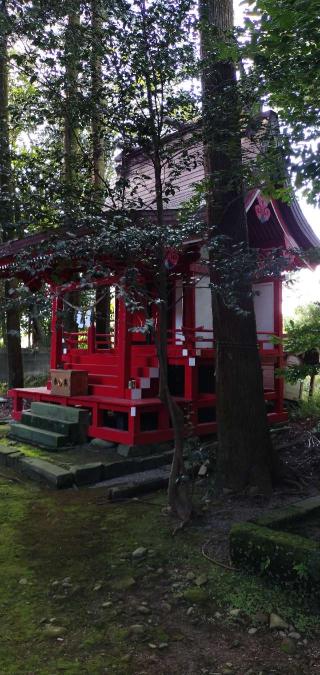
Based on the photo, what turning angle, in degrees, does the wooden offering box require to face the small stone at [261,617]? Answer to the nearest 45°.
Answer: approximately 45° to its left

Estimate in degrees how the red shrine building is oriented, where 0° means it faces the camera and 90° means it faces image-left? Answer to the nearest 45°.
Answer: approximately 45°

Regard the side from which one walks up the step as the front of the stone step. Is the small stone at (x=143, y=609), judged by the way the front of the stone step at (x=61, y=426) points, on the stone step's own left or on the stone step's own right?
on the stone step's own left

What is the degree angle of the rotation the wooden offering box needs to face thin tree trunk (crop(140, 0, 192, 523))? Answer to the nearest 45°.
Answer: approximately 45° to its left

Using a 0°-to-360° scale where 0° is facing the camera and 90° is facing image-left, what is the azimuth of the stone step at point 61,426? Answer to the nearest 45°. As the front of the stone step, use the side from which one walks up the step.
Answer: approximately 45°

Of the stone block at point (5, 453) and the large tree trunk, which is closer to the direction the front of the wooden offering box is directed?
the stone block

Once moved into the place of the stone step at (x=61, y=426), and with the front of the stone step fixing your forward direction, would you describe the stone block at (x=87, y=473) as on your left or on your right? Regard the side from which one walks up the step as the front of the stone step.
on your left

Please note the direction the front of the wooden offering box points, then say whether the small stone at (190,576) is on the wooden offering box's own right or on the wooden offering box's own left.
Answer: on the wooden offering box's own left

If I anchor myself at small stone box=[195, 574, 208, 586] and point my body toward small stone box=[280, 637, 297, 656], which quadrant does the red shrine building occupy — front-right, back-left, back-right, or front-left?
back-left

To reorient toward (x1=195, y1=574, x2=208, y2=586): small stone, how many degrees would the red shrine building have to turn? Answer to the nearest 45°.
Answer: approximately 45° to its left

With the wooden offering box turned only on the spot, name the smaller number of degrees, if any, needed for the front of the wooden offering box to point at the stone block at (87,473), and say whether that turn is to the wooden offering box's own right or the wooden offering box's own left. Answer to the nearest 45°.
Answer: approximately 45° to the wooden offering box's own left

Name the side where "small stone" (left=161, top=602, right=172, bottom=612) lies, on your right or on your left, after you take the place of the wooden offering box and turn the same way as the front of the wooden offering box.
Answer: on your left

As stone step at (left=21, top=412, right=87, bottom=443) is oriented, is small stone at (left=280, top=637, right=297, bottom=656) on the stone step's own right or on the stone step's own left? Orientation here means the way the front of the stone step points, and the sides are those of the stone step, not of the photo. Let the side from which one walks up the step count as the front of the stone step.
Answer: on the stone step's own left

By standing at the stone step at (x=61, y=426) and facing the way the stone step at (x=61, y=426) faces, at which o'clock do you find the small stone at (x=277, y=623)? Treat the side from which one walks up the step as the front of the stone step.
The small stone is roughly at 10 o'clock from the stone step.

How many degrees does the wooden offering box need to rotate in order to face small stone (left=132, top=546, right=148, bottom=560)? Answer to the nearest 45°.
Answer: approximately 45° to its left

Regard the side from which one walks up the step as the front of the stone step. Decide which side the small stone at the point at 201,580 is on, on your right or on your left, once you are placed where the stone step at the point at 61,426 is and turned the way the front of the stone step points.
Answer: on your left
